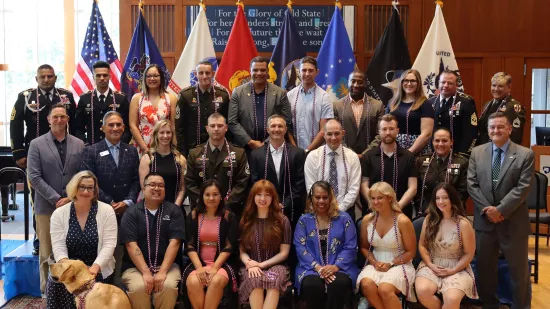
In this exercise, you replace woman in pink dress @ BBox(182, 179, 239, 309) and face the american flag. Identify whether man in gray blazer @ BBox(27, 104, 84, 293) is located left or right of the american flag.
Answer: left

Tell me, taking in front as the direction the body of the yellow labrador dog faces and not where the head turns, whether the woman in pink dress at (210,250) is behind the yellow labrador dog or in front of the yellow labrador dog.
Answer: behind

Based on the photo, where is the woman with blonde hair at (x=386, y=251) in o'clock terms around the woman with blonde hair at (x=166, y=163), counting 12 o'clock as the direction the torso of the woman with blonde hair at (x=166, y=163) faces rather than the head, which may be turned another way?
the woman with blonde hair at (x=386, y=251) is roughly at 10 o'clock from the woman with blonde hair at (x=166, y=163).

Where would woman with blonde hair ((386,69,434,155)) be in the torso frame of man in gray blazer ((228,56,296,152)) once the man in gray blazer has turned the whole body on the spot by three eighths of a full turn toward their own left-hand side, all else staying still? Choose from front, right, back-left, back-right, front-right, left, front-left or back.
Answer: front-right

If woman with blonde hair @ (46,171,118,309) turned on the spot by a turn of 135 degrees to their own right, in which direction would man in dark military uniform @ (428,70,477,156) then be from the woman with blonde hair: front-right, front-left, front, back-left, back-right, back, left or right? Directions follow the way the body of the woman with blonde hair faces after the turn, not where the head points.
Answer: back-right

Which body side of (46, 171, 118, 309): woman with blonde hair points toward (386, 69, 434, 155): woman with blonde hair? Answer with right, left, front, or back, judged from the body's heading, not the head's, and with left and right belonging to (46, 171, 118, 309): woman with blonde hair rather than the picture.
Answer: left

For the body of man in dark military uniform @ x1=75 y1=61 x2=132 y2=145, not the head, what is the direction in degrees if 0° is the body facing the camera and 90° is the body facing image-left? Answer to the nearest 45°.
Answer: approximately 0°

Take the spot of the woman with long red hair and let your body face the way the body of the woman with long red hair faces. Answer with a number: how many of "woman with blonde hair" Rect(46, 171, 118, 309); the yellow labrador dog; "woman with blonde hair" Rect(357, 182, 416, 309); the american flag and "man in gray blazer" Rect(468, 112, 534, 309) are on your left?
2

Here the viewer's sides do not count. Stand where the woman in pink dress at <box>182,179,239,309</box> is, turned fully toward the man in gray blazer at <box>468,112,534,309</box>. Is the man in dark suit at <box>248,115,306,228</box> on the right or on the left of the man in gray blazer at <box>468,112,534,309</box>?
left
